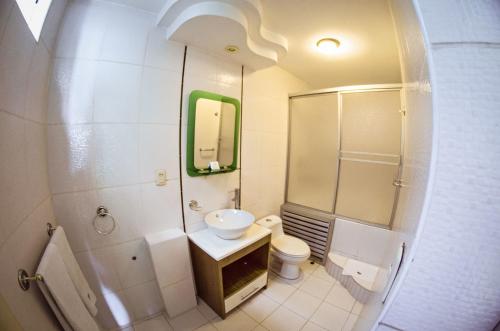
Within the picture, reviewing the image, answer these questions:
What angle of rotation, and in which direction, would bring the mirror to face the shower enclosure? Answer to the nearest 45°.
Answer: approximately 45° to its left

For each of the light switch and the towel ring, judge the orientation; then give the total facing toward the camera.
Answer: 2

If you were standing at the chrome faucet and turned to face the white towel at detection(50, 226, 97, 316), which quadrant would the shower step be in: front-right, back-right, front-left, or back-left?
back-left
